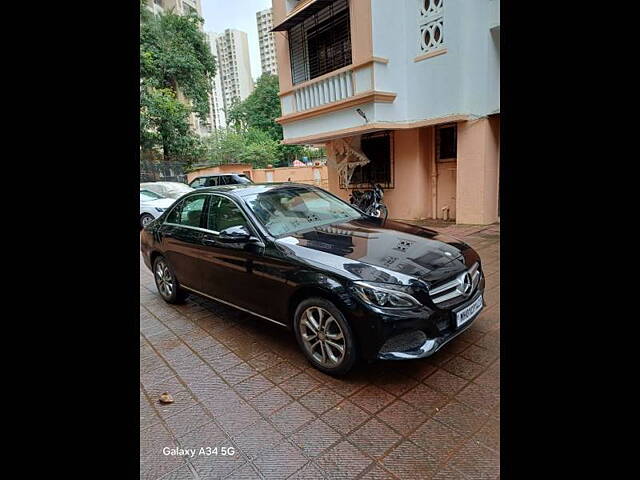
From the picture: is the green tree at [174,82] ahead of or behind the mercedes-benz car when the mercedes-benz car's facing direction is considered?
behind

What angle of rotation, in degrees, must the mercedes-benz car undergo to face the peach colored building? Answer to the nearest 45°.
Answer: approximately 135° to its left

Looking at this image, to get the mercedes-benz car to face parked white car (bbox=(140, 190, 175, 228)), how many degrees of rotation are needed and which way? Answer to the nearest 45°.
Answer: approximately 180°

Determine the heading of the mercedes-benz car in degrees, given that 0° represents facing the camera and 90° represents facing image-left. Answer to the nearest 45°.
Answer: approximately 315°

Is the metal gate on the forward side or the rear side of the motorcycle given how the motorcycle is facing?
on the rear side

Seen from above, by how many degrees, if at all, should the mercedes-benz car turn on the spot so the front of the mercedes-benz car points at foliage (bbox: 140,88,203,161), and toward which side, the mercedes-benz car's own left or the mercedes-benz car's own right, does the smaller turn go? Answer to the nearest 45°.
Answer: approximately 135° to the mercedes-benz car's own left
